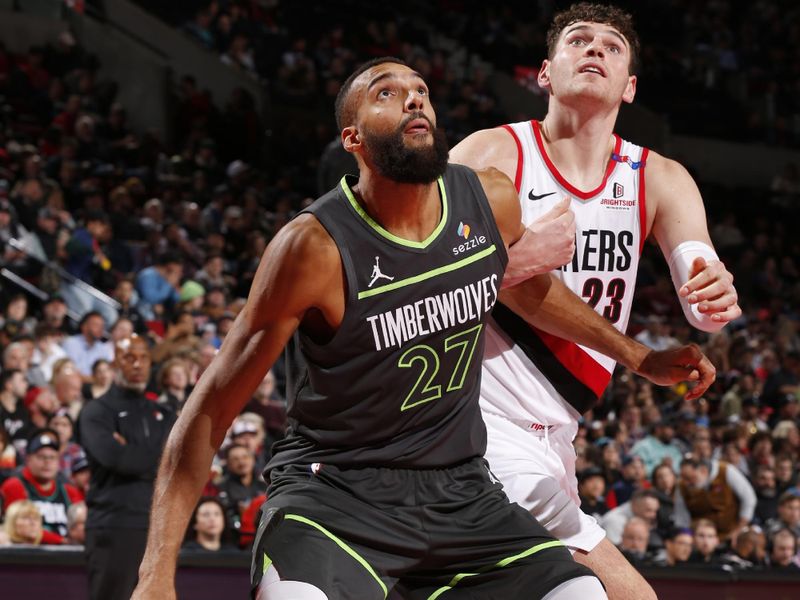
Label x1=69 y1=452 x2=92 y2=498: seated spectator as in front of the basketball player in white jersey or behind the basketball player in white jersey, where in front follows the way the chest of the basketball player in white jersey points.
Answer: behind

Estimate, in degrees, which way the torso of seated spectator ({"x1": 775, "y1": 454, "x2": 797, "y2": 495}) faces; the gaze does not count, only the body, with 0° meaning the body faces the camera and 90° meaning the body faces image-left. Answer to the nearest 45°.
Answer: approximately 45°

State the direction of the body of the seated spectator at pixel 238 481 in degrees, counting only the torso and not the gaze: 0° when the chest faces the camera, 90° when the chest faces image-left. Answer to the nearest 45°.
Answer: approximately 0°

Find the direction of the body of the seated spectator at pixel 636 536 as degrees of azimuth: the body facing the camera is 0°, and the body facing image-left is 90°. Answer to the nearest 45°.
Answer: approximately 0°

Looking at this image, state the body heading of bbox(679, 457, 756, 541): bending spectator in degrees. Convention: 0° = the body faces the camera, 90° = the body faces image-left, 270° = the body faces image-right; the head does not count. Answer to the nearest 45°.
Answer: approximately 45°

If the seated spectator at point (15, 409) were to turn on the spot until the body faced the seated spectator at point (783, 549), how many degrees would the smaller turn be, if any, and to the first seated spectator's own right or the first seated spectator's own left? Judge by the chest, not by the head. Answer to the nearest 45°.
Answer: approximately 45° to the first seated spectator's own left
